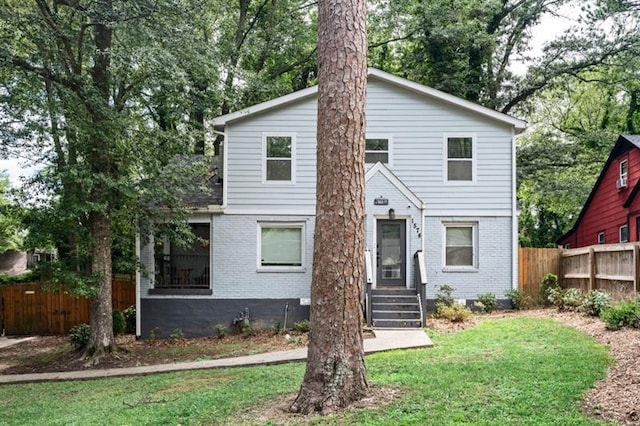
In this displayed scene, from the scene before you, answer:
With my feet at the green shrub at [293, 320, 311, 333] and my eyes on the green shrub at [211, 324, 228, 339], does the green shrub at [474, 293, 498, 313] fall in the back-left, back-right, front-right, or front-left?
back-right

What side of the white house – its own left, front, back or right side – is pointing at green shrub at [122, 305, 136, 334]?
right

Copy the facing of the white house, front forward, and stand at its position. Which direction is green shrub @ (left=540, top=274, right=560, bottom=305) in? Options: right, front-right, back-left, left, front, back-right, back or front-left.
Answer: left

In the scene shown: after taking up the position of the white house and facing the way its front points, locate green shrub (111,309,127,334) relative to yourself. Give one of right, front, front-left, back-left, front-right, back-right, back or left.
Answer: right

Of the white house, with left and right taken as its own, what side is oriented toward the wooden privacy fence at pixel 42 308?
right

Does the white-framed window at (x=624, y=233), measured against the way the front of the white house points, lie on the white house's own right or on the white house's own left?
on the white house's own left

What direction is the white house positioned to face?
toward the camera

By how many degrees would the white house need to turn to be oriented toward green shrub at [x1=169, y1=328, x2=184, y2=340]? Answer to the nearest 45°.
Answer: approximately 90° to its right

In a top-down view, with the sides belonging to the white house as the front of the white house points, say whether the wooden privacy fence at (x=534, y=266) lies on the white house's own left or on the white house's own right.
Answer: on the white house's own left

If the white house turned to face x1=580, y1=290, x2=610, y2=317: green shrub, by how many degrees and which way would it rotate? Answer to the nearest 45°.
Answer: approximately 45° to its left

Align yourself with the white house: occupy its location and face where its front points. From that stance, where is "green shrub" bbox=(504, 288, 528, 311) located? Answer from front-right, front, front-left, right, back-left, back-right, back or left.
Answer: left

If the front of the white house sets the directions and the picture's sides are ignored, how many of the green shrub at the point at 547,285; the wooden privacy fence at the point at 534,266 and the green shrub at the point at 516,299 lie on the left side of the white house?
3

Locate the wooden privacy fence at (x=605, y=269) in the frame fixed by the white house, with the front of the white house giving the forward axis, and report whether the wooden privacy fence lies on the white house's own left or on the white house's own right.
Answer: on the white house's own left
